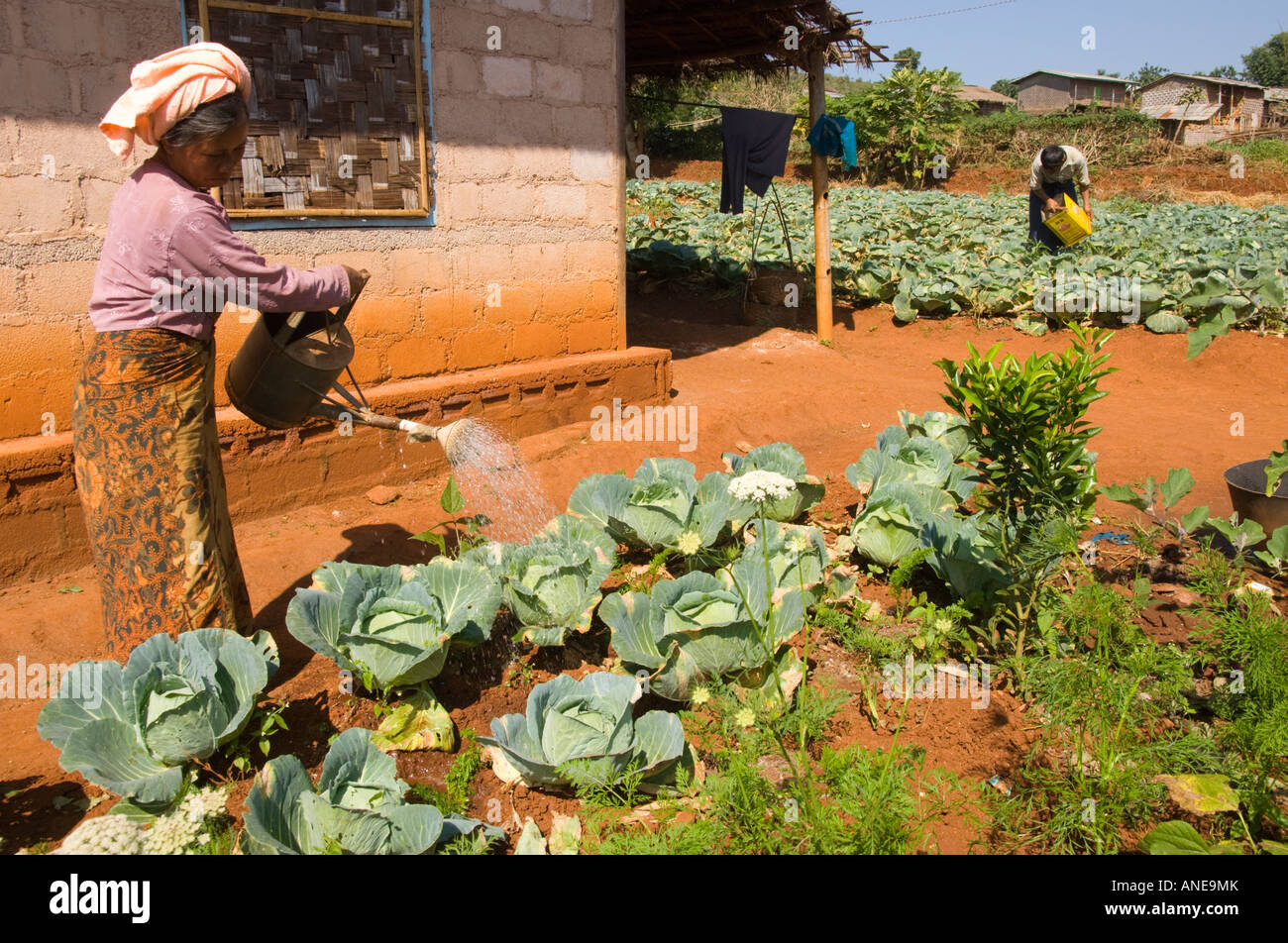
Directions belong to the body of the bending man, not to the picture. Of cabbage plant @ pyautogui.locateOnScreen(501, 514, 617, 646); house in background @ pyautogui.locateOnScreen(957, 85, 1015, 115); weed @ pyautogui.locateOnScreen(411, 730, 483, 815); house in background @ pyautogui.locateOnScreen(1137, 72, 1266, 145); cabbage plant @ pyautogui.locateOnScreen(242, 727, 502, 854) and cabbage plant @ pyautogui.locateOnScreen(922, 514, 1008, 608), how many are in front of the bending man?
4

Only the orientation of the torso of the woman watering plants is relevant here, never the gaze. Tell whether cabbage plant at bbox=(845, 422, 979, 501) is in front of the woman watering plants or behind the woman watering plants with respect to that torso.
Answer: in front

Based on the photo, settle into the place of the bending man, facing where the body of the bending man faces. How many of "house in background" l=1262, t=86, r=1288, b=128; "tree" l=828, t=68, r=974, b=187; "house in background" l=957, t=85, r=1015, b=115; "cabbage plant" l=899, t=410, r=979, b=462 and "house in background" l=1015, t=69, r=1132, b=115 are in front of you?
1

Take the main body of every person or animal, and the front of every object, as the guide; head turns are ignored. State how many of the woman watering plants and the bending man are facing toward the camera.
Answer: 1

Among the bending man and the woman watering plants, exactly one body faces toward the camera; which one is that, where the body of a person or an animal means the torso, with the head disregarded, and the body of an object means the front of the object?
the bending man

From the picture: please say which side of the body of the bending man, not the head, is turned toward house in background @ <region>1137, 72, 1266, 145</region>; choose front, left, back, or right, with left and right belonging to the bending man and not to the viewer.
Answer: back

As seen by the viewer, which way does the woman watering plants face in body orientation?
to the viewer's right

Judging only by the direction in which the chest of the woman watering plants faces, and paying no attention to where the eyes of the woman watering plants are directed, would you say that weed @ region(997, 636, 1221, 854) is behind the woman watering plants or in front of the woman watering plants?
in front

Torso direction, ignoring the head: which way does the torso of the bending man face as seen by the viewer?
toward the camera

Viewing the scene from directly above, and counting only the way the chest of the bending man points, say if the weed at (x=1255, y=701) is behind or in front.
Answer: in front

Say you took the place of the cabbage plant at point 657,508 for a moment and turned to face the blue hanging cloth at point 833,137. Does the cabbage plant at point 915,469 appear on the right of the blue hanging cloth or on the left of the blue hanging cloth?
right

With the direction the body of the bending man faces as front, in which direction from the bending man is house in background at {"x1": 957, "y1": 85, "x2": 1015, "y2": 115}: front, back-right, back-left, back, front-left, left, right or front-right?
back

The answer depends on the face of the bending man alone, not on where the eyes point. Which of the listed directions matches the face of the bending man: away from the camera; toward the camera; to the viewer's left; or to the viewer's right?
toward the camera
